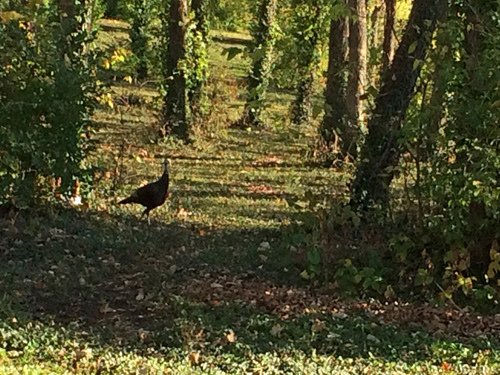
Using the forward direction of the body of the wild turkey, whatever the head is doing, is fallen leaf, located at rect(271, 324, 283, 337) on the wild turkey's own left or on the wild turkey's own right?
on the wild turkey's own right

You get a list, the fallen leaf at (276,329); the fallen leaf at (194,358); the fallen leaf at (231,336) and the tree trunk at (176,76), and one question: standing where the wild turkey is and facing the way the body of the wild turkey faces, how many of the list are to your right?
3

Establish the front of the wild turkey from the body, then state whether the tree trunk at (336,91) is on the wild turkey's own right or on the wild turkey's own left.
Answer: on the wild turkey's own left

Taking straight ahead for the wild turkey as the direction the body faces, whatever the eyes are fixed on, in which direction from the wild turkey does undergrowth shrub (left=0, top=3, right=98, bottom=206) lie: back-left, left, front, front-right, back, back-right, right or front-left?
back

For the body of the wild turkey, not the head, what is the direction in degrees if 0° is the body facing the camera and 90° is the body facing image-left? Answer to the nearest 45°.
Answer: approximately 270°

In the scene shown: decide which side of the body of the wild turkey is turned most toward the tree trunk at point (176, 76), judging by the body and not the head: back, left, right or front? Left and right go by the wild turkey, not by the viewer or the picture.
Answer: left

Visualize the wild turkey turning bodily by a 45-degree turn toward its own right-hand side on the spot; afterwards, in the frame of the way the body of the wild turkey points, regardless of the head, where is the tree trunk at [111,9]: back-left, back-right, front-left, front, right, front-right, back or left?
back-left

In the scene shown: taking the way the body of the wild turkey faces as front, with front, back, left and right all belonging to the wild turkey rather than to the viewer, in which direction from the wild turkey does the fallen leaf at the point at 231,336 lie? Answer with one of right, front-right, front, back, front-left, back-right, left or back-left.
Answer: right

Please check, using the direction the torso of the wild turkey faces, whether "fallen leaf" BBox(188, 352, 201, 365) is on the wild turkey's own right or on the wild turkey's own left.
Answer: on the wild turkey's own right

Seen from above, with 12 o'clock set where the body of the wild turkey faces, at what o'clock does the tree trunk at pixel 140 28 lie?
The tree trunk is roughly at 9 o'clock from the wild turkey.

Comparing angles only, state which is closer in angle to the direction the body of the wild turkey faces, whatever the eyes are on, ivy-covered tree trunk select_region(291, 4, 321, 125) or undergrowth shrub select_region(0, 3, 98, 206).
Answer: the ivy-covered tree trunk

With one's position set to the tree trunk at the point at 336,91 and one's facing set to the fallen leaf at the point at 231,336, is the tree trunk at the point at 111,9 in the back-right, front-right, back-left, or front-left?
back-right

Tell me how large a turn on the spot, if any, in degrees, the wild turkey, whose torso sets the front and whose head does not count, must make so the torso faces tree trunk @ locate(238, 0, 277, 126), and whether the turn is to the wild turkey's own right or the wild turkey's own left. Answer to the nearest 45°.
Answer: approximately 90° to the wild turkey's own left

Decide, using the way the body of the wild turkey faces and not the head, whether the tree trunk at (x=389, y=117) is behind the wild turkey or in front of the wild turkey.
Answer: in front

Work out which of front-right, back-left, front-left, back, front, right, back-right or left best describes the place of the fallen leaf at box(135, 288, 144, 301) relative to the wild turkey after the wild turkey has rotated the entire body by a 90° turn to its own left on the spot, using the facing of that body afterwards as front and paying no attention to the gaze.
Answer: back

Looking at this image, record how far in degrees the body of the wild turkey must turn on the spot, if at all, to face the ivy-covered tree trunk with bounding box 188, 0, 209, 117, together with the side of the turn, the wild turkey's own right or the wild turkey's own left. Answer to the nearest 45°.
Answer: approximately 90° to the wild turkey's own left
